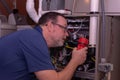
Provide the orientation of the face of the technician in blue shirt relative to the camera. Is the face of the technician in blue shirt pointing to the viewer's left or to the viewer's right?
to the viewer's right

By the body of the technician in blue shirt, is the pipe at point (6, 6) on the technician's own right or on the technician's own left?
on the technician's own left

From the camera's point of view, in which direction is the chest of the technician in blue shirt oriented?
to the viewer's right
